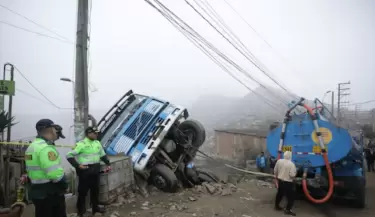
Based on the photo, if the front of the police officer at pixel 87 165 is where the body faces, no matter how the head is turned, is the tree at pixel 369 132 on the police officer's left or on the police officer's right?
on the police officer's left

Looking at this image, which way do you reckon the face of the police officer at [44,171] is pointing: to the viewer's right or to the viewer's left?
to the viewer's right

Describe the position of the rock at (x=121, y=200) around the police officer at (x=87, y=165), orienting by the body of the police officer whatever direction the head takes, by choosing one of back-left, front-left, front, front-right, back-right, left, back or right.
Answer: left

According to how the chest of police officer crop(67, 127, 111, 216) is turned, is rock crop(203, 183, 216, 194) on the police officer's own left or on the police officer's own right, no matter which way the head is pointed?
on the police officer's own left

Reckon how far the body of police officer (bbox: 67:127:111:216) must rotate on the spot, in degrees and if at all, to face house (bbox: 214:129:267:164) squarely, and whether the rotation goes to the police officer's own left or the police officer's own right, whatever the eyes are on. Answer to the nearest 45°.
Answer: approximately 90° to the police officer's own left

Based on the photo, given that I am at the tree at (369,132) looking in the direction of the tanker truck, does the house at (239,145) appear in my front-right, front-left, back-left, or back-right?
front-right
